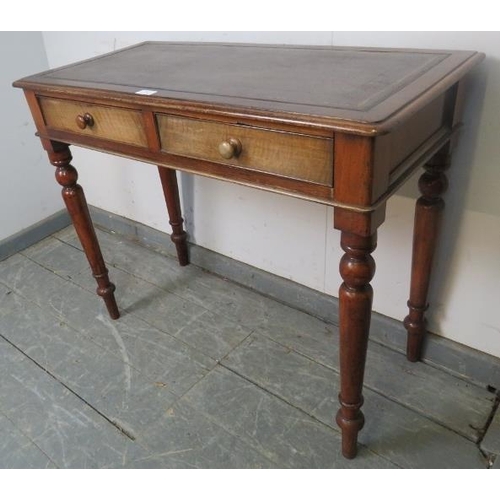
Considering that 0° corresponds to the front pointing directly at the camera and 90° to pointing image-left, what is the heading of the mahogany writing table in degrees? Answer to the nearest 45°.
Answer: approximately 45°
